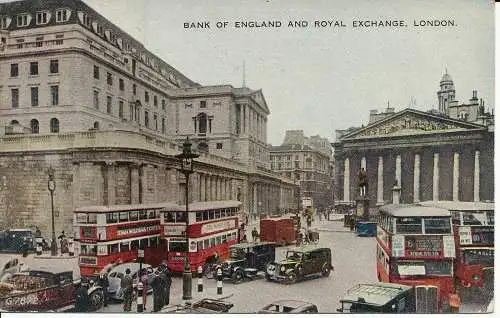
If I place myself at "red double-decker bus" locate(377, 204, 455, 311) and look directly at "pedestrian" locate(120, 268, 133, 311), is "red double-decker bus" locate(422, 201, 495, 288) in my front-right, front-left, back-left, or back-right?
back-right

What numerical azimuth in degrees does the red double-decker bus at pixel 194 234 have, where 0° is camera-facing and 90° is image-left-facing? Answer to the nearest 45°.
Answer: approximately 45°

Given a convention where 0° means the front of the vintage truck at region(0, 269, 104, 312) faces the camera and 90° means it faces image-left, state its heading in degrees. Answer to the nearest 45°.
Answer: approximately 270°
